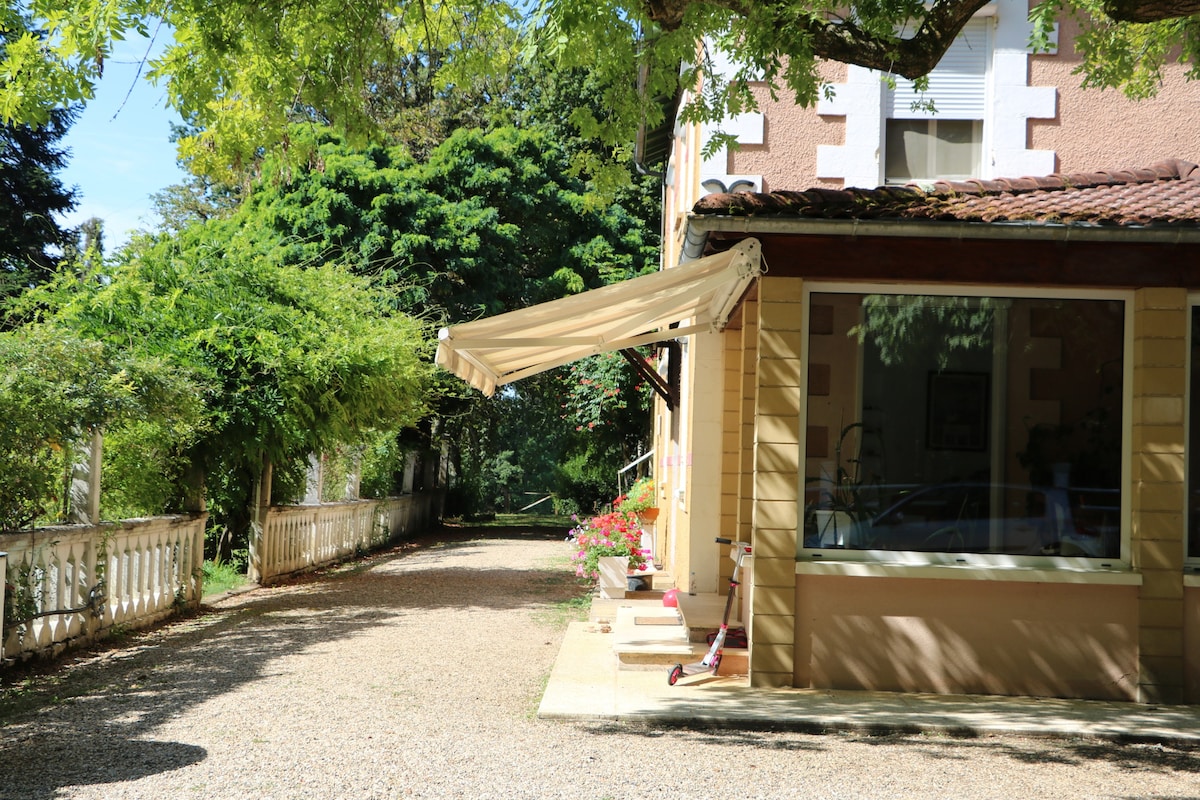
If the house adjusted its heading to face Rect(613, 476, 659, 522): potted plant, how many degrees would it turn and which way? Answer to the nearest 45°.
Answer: approximately 90° to its right

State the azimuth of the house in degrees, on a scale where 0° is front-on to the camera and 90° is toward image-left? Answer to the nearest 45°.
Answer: approximately 90°

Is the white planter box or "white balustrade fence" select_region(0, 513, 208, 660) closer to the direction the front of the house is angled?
the white balustrade fence

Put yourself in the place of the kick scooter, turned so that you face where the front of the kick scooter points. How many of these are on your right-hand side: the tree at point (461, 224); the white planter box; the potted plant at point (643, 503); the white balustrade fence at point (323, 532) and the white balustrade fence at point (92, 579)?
0

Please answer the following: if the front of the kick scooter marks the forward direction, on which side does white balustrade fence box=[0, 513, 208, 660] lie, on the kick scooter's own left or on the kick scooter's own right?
on the kick scooter's own left

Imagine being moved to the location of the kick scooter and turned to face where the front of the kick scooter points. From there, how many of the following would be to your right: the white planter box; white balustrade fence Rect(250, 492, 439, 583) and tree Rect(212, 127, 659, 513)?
0

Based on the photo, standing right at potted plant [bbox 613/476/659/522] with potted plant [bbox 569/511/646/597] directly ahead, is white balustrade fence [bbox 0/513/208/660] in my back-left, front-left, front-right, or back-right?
front-right

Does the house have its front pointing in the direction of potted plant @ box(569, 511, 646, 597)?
no

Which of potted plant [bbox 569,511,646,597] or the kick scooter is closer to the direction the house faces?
the kick scooter

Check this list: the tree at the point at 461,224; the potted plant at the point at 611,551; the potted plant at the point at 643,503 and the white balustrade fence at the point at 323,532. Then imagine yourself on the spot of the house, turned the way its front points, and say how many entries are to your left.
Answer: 0

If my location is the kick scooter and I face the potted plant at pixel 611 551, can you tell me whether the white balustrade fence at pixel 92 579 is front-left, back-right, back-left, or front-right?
front-left

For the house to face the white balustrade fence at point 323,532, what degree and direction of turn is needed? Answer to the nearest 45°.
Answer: approximately 45° to its right
